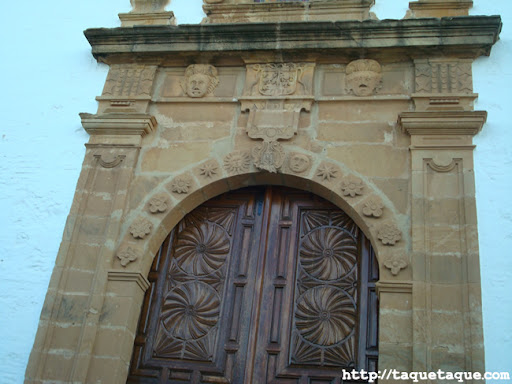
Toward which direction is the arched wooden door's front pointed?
toward the camera

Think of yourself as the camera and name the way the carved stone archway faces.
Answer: facing the viewer
